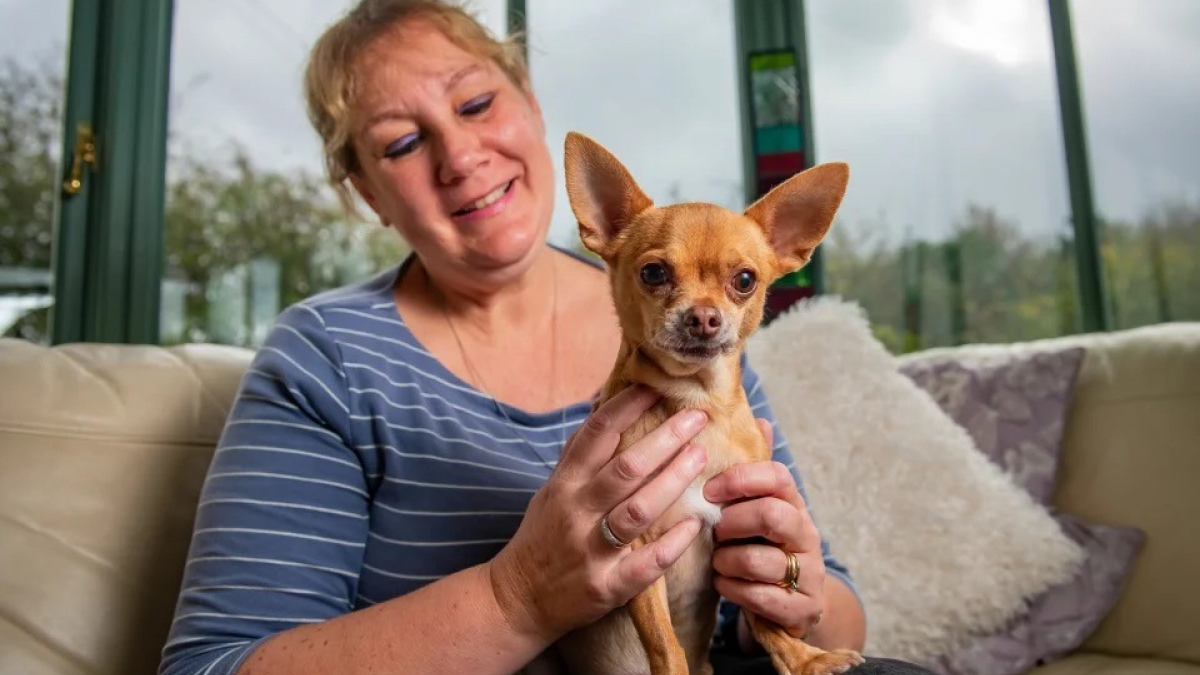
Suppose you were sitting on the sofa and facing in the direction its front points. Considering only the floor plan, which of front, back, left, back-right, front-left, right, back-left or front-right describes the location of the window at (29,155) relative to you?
back-right

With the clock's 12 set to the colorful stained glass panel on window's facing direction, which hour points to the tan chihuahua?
The tan chihuahua is roughly at 12 o'clock from the colorful stained glass panel on window.

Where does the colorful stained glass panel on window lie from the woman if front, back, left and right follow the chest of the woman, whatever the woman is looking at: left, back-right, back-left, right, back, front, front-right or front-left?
left

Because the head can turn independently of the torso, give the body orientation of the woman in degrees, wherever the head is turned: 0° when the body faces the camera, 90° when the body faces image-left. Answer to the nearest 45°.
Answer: approximately 315°

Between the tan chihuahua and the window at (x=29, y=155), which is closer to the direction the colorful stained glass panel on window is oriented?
the tan chihuahua

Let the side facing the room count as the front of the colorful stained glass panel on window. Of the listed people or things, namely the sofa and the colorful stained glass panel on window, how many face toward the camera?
2

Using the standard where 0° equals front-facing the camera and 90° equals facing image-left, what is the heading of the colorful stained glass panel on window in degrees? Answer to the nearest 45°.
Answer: approximately 0°

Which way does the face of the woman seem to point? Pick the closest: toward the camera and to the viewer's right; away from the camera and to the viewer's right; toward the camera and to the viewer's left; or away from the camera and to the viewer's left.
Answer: toward the camera and to the viewer's right

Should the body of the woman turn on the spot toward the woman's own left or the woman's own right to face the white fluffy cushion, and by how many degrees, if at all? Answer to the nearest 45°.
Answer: approximately 90° to the woman's own left

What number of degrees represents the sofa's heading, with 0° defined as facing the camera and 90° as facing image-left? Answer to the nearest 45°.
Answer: approximately 0°
